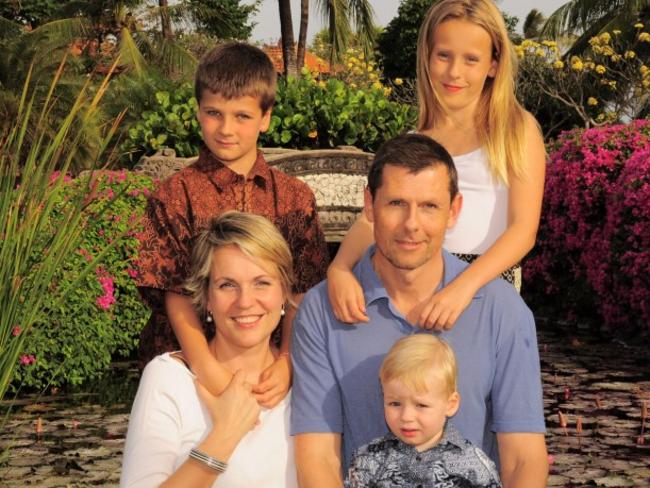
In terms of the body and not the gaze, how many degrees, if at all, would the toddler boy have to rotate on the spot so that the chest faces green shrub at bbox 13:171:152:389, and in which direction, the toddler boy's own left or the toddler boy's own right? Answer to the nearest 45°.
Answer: approximately 135° to the toddler boy's own right

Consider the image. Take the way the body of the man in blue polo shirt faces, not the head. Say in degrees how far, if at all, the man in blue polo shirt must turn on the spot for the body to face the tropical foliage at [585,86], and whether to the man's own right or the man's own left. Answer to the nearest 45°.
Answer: approximately 180°

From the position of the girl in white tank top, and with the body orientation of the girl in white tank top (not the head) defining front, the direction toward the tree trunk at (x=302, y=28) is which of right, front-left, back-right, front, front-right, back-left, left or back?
back-right

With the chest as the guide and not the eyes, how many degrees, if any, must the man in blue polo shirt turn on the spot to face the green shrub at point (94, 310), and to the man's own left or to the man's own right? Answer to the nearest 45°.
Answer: approximately 135° to the man's own right

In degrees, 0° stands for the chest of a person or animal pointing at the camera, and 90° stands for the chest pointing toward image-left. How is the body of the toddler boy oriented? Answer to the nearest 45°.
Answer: approximately 0°

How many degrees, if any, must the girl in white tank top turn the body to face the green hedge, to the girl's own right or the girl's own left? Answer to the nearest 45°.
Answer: approximately 135° to the girl's own right

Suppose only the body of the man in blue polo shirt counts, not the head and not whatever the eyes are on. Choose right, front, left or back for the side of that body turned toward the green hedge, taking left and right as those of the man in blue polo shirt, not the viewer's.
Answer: back

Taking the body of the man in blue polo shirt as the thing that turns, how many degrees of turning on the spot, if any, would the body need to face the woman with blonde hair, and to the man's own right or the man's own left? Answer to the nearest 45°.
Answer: approximately 90° to the man's own right
